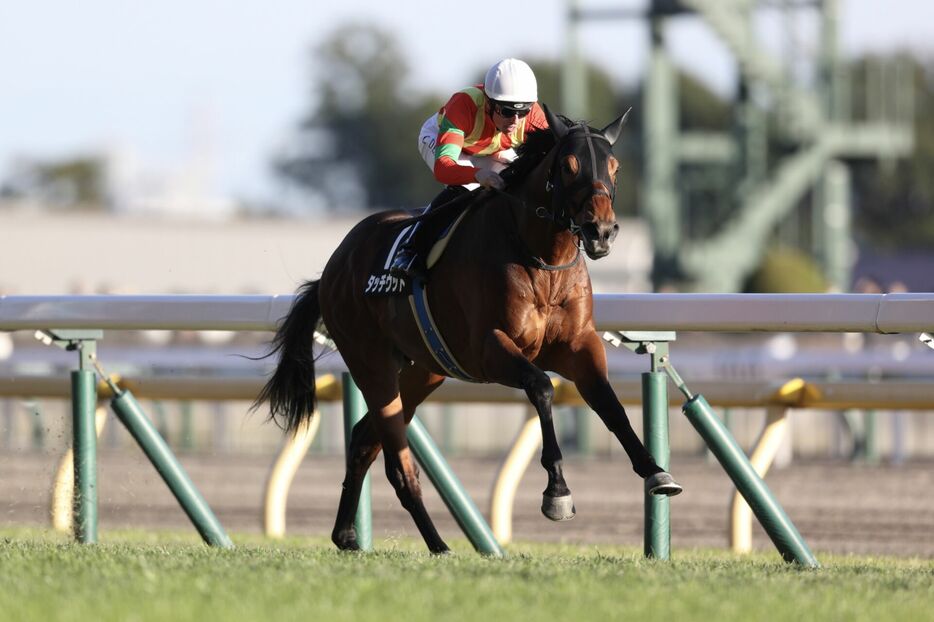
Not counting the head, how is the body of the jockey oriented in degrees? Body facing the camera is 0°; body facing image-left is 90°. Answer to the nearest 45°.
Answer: approximately 315°

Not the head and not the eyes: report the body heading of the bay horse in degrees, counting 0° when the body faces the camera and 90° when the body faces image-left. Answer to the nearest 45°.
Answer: approximately 315°
